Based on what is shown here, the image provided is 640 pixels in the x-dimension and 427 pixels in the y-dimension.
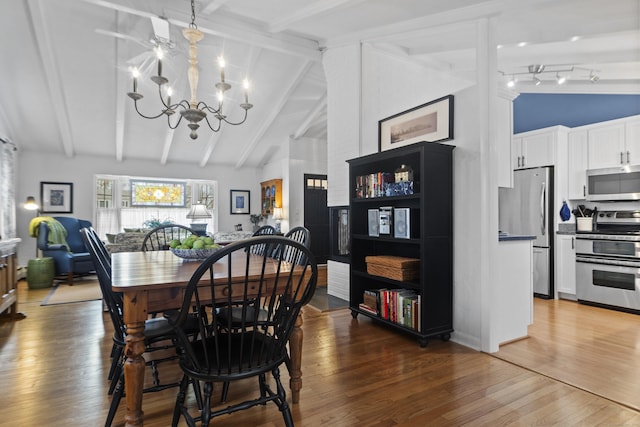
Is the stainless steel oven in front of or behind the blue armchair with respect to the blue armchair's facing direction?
in front

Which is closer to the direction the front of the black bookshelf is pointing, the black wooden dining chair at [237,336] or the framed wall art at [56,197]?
the black wooden dining chair

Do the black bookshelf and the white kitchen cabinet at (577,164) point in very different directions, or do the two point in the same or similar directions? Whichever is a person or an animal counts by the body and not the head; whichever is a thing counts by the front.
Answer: same or similar directions

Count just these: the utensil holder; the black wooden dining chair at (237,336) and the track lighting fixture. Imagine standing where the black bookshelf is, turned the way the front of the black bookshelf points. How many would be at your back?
2

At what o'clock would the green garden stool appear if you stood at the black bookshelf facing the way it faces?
The green garden stool is roughly at 2 o'clock from the black bookshelf.

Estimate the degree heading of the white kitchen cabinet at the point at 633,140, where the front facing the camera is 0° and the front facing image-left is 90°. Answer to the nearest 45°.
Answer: approximately 45°

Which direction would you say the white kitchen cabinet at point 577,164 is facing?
toward the camera

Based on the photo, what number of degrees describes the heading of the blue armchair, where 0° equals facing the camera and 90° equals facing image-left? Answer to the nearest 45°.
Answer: approximately 315°

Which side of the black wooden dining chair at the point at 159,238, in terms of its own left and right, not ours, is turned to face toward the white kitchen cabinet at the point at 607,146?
left

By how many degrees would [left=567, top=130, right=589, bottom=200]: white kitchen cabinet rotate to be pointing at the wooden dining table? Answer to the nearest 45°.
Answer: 0° — it already faces it

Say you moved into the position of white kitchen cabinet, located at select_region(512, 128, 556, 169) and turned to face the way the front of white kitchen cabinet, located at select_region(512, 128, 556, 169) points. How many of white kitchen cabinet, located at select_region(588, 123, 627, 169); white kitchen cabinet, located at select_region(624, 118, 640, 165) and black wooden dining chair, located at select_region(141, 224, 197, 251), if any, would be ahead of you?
1

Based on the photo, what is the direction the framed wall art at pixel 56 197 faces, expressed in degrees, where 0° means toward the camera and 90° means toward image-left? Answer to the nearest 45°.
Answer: approximately 0°

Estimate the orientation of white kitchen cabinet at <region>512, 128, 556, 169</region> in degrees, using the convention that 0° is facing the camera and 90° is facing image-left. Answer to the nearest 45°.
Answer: approximately 45°

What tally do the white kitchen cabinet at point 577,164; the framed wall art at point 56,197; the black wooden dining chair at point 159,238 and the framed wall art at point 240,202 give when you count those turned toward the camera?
4

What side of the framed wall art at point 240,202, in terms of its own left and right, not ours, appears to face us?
front

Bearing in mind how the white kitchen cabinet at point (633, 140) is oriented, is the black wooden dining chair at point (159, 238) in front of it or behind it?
in front

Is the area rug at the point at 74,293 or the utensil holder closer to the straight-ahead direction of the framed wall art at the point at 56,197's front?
the area rug

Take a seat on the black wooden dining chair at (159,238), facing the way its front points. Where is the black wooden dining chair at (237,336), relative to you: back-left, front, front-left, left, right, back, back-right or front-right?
front
